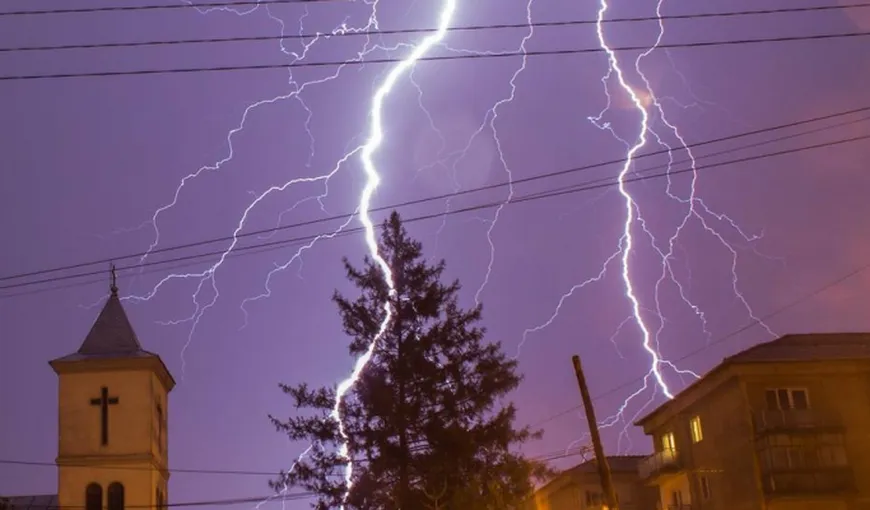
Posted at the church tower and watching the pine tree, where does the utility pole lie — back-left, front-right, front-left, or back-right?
front-right

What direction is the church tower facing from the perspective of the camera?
toward the camera

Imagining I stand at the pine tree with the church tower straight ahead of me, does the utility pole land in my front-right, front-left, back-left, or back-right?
back-left

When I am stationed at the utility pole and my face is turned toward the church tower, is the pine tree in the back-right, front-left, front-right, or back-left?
front-right

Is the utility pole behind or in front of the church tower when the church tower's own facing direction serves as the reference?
in front

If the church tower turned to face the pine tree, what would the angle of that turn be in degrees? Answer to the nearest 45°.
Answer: approximately 45° to its left
